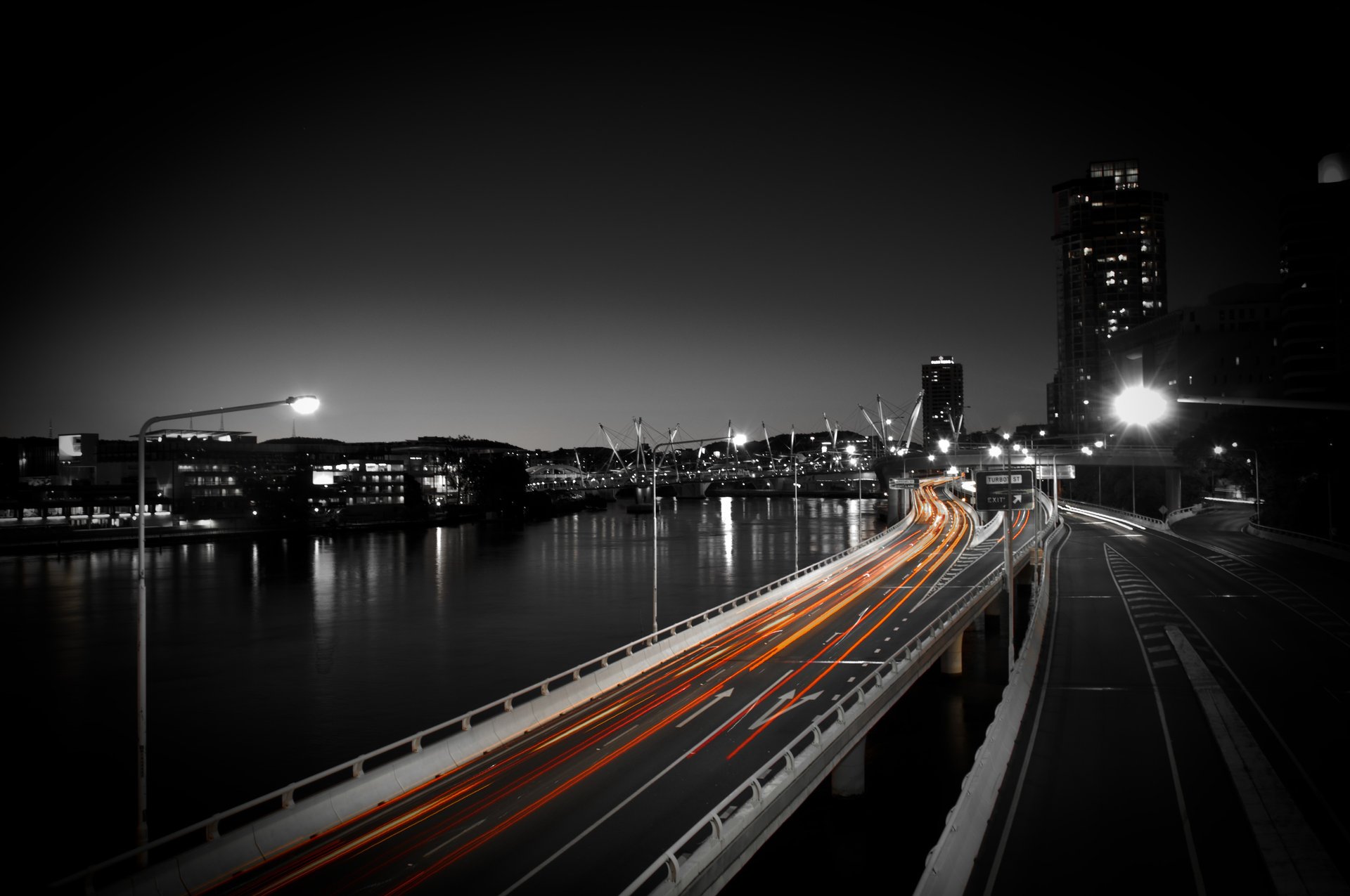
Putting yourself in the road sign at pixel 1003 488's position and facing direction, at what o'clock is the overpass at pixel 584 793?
The overpass is roughly at 1 o'clock from the road sign.

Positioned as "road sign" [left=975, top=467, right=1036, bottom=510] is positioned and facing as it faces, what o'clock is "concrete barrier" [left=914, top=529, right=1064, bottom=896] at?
The concrete barrier is roughly at 12 o'clock from the road sign.

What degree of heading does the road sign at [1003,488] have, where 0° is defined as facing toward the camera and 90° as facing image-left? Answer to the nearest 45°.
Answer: approximately 0°
